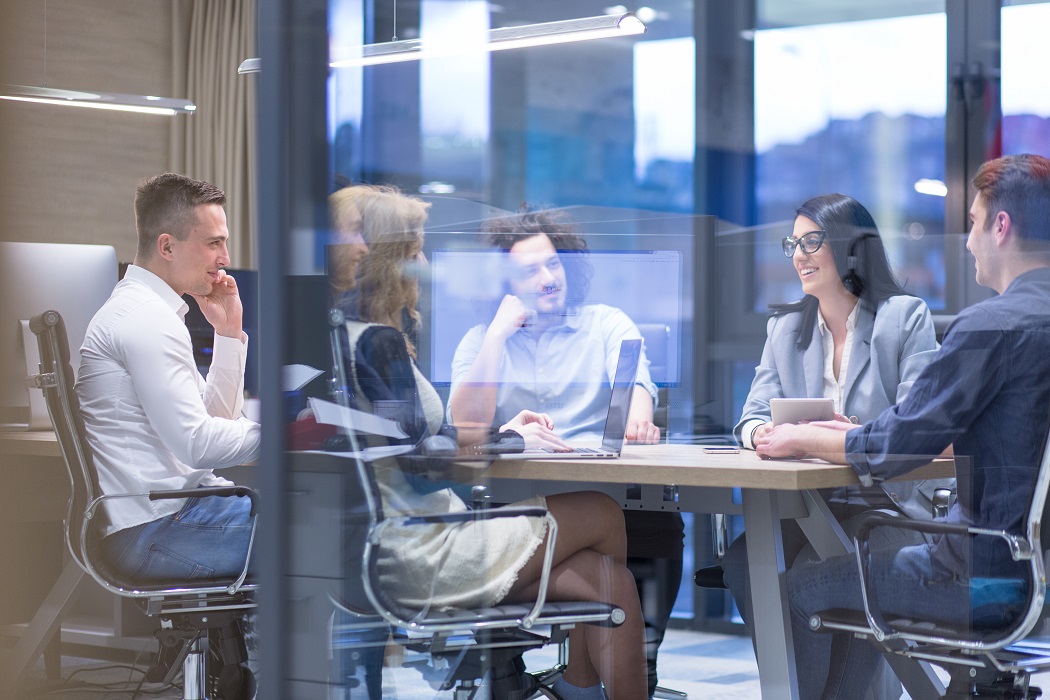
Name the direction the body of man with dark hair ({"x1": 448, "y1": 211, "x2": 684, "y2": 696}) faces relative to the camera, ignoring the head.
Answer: toward the camera

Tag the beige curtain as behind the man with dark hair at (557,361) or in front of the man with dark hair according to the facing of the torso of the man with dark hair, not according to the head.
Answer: behind

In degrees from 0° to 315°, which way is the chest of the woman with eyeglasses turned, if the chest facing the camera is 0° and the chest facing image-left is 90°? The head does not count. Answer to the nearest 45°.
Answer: approximately 45°

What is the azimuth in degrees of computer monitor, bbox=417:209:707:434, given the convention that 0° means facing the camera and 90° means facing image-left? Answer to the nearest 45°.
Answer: approximately 0°

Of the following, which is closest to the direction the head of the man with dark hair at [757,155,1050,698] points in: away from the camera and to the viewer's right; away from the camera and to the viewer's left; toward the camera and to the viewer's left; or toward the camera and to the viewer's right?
away from the camera and to the viewer's left

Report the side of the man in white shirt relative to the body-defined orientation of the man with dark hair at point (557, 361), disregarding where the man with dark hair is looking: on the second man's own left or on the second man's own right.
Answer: on the second man's own right

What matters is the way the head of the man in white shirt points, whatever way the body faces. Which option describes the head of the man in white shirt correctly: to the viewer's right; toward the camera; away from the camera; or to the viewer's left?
to the viewer's right

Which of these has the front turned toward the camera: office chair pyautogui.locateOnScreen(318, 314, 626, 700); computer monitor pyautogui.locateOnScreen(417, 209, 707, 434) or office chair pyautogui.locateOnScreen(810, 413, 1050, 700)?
the computer monitor

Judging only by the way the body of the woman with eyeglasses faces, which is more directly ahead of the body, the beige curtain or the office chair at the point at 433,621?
the office chair

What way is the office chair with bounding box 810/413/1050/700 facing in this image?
to the viewer's left

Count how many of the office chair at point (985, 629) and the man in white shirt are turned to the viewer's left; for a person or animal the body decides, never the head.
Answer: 1

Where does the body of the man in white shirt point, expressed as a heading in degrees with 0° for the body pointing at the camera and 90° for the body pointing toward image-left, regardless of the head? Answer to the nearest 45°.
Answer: approximately 270°
